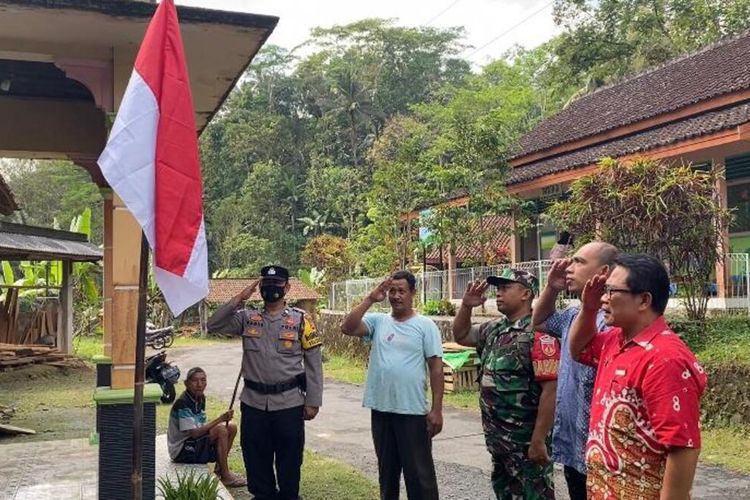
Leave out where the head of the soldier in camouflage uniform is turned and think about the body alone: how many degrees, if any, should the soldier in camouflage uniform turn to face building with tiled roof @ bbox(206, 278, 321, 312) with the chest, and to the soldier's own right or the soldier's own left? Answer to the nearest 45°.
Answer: approximately 135° to the soldier's own right

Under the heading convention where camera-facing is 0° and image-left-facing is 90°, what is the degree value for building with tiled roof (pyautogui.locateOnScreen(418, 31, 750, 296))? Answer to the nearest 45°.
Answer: approximately 45°

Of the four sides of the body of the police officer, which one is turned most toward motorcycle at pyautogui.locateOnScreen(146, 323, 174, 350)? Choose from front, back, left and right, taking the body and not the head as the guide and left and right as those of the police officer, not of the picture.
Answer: back

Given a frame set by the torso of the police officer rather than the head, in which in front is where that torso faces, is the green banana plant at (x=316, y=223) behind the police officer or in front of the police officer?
behind

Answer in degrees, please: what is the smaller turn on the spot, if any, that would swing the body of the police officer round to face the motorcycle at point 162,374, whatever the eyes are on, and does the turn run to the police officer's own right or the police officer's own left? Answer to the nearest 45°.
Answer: approximately 180°

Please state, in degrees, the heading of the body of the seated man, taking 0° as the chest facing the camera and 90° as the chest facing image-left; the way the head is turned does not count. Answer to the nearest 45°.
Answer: approximately 315°

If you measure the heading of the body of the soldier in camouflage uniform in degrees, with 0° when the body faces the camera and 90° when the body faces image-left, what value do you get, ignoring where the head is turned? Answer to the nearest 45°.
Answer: approximately 45°

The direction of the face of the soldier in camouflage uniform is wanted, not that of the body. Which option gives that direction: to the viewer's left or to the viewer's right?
to the viewer's left

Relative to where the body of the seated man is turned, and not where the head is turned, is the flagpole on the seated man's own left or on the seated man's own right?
on the seated man's own right

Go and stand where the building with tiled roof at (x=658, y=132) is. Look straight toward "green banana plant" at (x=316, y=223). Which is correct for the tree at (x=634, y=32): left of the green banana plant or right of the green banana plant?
right
